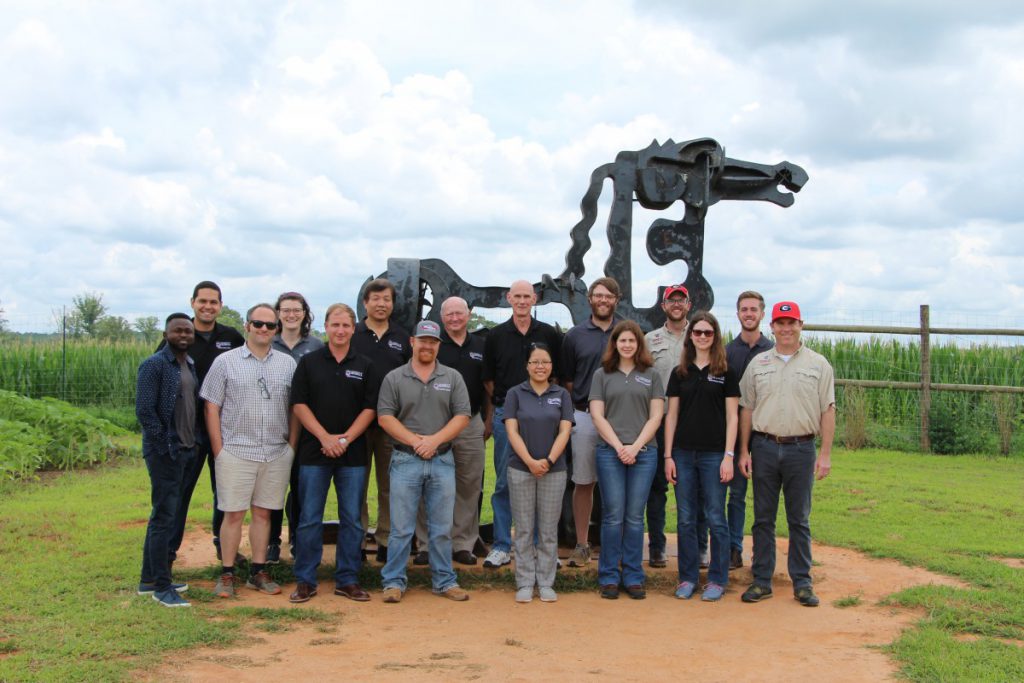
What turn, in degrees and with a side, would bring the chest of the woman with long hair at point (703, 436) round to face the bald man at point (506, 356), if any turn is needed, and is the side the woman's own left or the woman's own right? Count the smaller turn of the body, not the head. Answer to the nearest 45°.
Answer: approximately 90° to the woman's own right

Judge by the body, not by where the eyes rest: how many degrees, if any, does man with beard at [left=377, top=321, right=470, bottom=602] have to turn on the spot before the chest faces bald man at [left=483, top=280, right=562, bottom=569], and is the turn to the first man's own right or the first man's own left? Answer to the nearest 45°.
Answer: approximately 135° to the first man's own left

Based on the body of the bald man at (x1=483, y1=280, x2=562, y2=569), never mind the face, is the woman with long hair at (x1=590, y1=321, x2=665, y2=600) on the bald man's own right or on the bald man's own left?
on the bald man's own left

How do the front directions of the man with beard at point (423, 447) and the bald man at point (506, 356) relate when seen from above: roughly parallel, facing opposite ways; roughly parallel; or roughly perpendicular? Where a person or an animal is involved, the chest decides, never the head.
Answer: roughly parallel

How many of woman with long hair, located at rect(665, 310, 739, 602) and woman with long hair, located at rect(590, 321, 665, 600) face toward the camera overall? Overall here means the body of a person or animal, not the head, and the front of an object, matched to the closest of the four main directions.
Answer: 2

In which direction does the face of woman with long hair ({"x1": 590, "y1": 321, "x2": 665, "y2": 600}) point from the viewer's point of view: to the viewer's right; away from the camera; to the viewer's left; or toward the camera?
toward the camera

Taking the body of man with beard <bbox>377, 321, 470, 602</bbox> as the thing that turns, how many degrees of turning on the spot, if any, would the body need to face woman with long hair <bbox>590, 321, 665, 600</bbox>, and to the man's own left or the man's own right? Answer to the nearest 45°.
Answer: approximately 90° to the man's own left

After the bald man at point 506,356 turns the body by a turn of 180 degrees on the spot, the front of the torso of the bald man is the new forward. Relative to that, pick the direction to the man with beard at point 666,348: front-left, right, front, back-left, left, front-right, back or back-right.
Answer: right

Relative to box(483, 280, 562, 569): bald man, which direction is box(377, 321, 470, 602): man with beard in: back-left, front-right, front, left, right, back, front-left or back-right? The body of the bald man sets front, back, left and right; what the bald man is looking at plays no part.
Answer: front-right

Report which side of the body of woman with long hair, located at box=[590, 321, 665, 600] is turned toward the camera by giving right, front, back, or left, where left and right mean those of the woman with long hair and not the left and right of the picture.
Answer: front

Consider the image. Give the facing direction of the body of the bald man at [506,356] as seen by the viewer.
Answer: toward the camera

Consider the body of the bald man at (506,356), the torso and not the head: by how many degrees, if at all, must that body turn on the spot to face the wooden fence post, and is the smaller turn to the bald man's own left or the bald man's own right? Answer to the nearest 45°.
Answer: approximately 135° to the bald man's own left

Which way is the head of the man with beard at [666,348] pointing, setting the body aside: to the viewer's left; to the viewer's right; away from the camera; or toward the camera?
toward the camera

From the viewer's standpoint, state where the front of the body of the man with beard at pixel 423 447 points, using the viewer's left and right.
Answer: facing the viewer

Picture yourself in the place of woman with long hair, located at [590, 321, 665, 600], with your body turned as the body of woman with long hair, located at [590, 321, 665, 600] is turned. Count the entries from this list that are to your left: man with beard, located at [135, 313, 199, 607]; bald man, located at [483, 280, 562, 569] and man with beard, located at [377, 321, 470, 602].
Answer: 0

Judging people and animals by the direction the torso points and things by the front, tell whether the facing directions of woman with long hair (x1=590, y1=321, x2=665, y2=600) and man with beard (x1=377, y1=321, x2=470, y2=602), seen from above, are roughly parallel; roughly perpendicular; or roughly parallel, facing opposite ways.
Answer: roughly parallel

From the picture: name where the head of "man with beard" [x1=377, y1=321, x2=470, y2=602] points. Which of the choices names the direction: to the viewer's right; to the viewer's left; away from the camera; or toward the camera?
toward the camera
